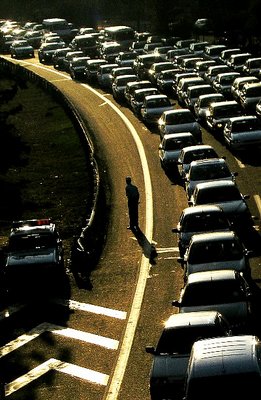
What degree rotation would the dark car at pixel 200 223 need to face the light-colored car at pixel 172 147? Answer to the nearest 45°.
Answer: approximately 180°

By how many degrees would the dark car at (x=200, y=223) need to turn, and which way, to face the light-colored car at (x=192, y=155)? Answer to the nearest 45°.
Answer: approximately 180°

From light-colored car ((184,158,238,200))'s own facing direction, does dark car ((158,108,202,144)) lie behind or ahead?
behind

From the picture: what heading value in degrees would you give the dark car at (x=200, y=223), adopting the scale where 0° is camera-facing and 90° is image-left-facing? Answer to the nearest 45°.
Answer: approximately 0°

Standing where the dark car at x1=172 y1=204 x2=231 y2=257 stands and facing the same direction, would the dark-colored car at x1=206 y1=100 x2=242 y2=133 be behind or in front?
behind

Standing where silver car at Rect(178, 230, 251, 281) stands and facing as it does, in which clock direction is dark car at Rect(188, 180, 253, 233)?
The dark car is roughly at 6 o'clock from the silver car.
